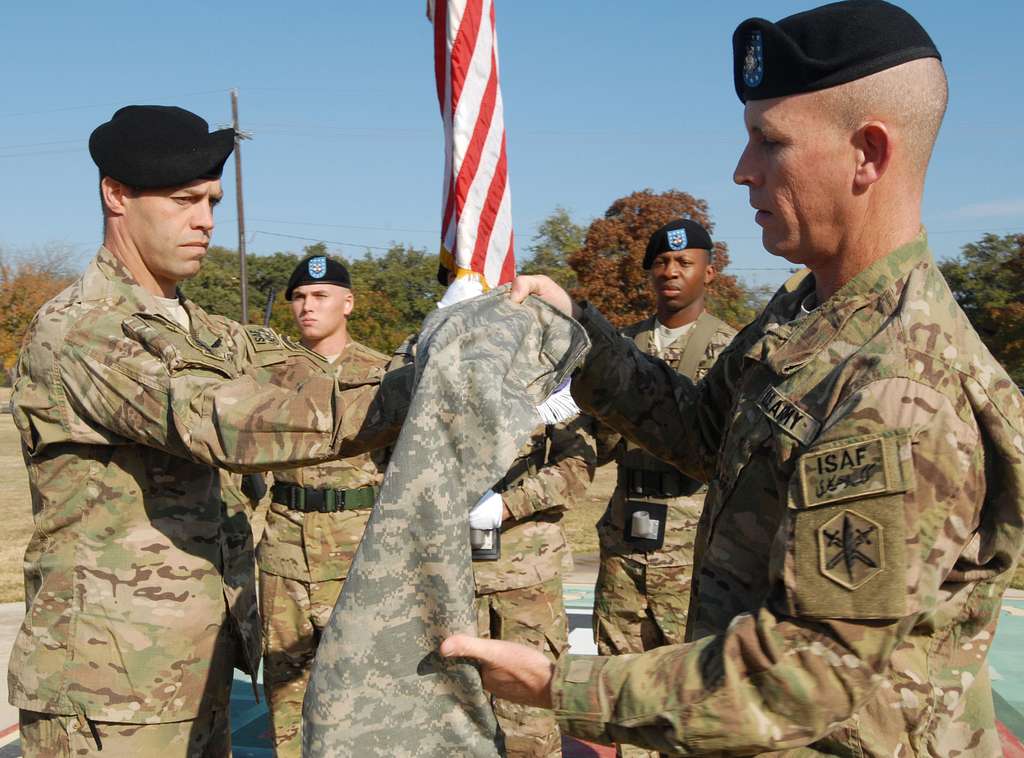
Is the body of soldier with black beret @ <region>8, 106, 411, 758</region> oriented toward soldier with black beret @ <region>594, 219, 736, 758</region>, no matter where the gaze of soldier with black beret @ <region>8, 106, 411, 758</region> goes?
no

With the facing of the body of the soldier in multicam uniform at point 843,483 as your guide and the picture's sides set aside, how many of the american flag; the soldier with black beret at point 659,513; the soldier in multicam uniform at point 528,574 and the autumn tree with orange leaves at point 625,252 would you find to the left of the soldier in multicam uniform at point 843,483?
0

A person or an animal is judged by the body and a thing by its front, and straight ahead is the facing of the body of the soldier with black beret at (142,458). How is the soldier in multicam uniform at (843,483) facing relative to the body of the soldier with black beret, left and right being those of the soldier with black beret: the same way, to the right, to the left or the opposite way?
the opposite way

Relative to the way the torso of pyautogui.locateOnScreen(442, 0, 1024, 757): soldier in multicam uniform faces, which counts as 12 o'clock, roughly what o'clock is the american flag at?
The american flag is roughly at 2 o'clock from the soldier in multicam uniform.

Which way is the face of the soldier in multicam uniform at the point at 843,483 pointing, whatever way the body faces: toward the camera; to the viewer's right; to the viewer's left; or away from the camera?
to the viewer's left

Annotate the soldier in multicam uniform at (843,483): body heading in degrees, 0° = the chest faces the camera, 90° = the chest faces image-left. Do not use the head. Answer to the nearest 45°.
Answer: approximately 90°

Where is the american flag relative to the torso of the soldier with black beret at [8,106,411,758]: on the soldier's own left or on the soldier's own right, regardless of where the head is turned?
on the soldier's own left

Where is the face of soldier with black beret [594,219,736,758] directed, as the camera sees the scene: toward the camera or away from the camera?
toward the camera

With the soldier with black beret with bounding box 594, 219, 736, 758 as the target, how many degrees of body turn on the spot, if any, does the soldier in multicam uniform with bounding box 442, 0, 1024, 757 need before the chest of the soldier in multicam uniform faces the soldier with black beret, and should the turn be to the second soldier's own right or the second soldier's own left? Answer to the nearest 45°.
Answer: approximately 90° to the second soldier's own right

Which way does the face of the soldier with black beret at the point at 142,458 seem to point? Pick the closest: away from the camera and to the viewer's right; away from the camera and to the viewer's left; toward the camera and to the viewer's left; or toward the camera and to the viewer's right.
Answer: toward the camera and to the viewer's right

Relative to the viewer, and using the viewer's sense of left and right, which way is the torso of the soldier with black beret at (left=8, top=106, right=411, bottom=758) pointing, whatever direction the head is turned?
facing the viewer and to the right of the viewer

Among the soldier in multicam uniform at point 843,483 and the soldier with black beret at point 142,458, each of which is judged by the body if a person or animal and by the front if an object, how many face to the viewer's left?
1

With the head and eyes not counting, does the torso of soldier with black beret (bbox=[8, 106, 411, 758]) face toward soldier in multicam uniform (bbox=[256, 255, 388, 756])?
no

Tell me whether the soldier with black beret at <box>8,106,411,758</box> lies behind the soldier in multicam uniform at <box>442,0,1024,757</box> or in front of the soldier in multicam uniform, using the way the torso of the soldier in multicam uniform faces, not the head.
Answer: in front

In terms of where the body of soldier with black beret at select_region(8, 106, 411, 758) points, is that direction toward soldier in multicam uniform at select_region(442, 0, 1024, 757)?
yes

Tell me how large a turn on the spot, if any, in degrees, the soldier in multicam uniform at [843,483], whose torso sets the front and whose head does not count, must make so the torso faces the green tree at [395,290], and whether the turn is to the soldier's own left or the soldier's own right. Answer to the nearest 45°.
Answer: approximately 90° to the soldier's own right

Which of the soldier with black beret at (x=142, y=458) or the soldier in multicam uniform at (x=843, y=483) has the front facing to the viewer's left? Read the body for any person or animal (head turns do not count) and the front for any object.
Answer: the soldier in multicam uniform
